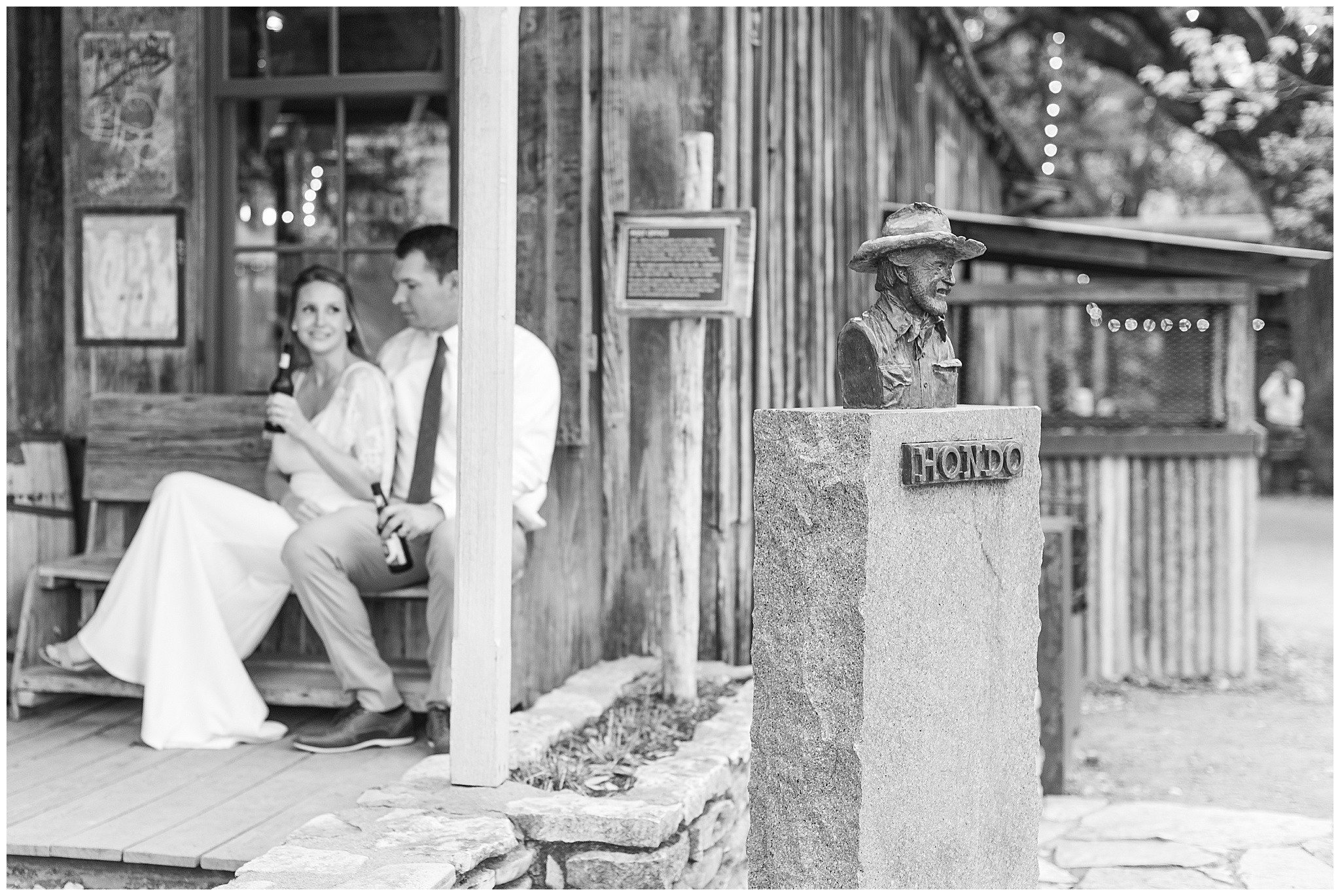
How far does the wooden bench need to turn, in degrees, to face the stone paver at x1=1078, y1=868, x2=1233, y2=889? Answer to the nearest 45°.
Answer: approximately 45° to its left

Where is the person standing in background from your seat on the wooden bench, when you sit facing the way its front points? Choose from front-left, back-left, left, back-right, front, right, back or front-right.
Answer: back-left

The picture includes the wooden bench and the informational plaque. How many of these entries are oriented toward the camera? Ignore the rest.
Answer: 2

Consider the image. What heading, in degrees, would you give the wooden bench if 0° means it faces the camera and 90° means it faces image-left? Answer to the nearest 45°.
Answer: approximately 0°

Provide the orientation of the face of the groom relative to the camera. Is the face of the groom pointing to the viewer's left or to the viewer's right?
to the viewer's left

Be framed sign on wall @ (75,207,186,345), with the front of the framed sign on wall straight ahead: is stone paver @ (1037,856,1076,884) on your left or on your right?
on your left

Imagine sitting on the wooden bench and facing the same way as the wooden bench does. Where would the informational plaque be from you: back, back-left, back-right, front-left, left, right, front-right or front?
front-left

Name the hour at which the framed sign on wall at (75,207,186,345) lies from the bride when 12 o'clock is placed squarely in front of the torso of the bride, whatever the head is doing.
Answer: The framed sign on wall is roughly at 4 o'clock from the bride.

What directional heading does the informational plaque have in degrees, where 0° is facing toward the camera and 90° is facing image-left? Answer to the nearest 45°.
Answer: approximately 0°

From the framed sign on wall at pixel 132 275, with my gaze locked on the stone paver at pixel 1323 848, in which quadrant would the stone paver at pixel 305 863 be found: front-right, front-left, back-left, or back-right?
front-right
